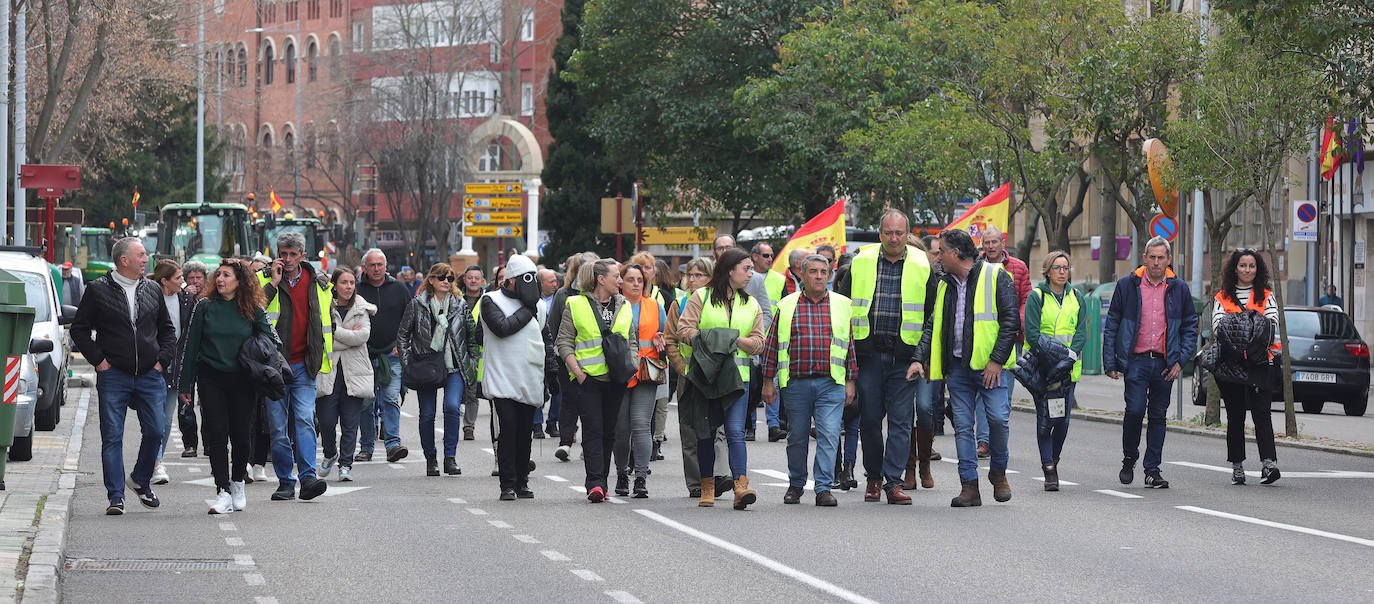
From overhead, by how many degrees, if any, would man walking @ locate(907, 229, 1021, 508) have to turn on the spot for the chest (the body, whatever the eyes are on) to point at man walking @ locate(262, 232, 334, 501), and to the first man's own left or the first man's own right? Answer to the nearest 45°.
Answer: approximately 45° to the first man's own right

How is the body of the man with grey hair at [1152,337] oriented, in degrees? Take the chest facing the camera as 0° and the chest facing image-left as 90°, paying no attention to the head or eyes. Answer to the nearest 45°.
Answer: approximately 0°

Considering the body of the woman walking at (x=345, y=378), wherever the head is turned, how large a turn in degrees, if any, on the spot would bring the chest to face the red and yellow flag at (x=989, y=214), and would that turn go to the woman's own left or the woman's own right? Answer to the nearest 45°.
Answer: approximately 135° to the woman's own left

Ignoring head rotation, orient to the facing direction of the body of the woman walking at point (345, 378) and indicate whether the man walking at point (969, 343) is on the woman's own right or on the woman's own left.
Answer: on the woman's own left

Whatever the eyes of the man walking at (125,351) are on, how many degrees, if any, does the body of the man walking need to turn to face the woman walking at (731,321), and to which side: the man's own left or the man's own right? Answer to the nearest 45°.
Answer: approximately 90° to the man's own left

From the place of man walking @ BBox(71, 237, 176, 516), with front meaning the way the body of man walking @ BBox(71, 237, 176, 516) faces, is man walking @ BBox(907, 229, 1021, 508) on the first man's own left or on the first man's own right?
on the first man's own left

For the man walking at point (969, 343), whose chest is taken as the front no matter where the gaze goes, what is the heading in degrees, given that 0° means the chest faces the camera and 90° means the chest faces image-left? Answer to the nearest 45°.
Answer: approximately 45°
